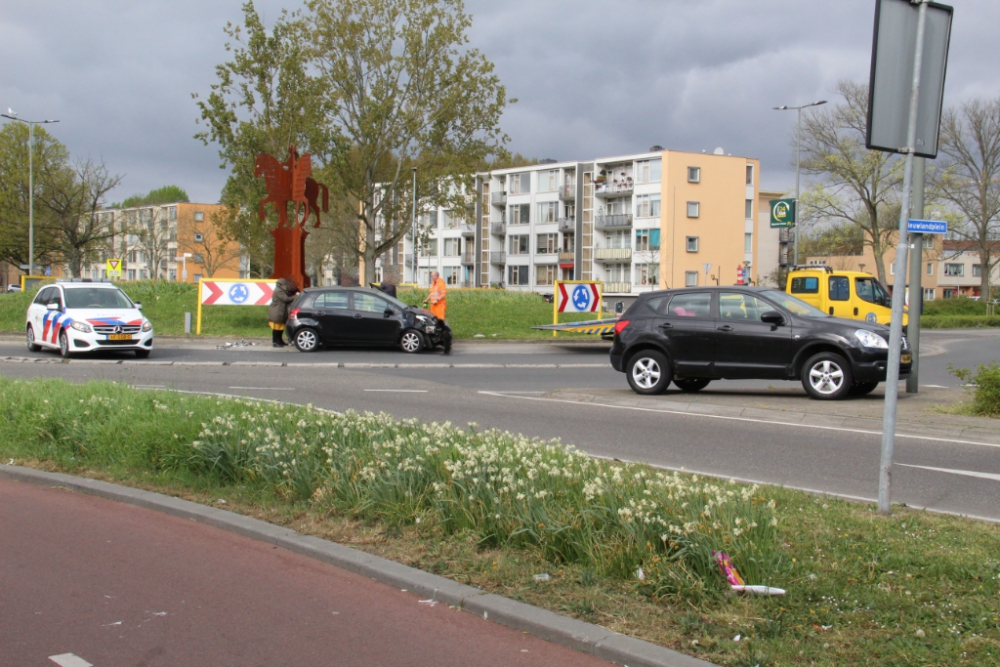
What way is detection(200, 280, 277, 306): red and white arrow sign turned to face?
toward the camera

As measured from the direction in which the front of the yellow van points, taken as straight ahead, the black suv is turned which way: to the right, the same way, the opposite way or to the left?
the same way

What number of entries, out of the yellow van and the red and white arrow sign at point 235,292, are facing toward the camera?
1

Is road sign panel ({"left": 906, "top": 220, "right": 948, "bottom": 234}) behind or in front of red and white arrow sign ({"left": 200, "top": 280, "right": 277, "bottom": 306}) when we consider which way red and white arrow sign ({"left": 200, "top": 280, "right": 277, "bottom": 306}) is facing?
in front

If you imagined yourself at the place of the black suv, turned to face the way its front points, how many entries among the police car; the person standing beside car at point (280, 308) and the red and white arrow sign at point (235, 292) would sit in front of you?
0

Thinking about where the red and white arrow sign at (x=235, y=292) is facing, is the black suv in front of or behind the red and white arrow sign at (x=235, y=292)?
in front

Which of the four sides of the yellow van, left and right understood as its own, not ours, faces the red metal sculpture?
back

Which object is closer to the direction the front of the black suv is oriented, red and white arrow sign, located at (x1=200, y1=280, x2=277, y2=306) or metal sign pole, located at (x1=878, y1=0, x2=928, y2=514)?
the metal sign pole

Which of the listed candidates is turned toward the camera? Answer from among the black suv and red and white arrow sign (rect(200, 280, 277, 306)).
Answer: the red and white arrow sign

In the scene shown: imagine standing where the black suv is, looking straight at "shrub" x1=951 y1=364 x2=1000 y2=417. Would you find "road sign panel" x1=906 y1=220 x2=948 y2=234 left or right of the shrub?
right

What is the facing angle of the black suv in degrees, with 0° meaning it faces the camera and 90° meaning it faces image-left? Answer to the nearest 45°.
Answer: approximately 270°

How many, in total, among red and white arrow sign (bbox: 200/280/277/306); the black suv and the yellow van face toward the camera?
1

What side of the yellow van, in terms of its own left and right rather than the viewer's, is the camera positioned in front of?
right

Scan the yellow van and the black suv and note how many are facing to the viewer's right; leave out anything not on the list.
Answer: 2

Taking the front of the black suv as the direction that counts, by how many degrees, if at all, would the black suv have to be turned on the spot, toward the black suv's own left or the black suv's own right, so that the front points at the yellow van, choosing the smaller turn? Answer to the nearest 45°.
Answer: approximately 90° to the black suv's own left

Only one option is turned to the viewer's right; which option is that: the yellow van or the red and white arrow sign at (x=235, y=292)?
the yellow van
